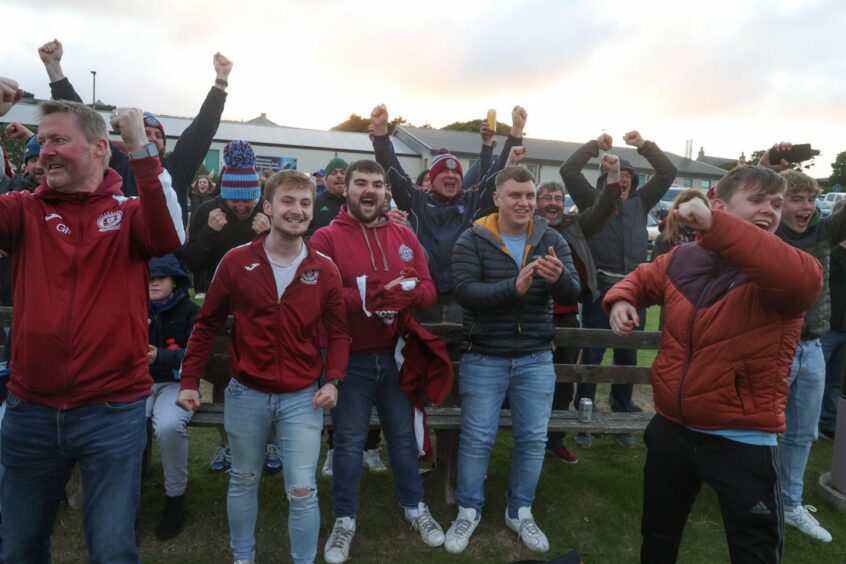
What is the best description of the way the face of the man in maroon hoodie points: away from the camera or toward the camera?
toward the camera

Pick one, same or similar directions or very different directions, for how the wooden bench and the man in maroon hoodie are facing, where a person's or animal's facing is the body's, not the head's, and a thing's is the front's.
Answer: same or similar directions

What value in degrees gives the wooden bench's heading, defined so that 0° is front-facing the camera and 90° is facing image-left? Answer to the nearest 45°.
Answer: approximately 0°

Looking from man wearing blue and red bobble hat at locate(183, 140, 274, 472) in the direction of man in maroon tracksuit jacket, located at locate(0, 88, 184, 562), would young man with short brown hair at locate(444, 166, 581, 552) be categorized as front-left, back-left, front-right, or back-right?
front-left

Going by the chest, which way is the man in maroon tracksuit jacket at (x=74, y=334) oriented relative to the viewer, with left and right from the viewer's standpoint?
facing the viewer

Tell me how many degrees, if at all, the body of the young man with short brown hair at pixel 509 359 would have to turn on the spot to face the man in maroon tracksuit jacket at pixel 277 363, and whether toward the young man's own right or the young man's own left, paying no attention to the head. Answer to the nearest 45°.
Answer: approximately 45° to the young man's own right

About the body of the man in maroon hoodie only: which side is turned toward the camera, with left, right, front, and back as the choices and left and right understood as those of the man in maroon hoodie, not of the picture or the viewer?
front

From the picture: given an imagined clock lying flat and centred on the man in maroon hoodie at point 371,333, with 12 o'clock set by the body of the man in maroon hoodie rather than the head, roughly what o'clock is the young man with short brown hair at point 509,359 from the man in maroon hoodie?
The young man with short brown hair is roughly at 9 o'clock from the man in maroon hoodie.

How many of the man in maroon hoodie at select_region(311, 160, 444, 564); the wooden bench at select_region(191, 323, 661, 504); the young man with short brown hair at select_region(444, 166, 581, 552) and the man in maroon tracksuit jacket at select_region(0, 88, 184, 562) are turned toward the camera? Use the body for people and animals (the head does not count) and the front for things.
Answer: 4

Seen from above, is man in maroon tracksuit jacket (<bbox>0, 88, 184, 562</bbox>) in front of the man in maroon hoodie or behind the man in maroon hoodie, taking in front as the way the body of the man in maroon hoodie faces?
in front

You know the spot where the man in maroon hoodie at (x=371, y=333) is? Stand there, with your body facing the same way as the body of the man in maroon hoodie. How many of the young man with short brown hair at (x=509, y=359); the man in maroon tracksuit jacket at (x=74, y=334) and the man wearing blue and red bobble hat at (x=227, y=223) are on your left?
1
